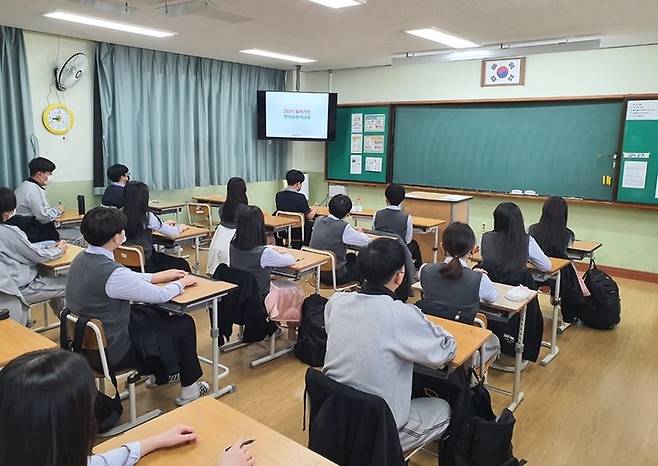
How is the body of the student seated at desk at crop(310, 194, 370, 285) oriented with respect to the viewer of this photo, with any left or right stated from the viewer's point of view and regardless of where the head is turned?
facing away from the viewer and to the right of the viewer

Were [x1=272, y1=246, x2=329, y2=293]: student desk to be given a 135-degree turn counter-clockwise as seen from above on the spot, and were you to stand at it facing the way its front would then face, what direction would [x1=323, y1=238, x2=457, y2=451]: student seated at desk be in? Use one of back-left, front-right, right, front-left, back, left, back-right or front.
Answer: right

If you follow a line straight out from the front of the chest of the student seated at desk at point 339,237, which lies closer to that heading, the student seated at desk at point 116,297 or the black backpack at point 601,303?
the black backpack

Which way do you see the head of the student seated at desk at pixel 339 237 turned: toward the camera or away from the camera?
away from the camera

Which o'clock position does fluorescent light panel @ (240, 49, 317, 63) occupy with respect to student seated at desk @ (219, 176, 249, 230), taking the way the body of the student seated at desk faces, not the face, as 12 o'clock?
The fluorescent light panel is roughly at 11 o'clock from the student seated at desk.

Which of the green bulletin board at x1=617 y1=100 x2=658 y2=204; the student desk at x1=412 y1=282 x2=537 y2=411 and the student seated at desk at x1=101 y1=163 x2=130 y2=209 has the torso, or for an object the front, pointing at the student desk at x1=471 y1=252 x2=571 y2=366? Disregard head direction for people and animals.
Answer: the green bulletin board

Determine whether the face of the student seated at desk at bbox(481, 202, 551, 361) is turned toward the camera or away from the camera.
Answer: away from the camera

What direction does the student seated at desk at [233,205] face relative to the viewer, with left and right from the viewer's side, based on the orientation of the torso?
facing away from the viewer and to the right of the viewer

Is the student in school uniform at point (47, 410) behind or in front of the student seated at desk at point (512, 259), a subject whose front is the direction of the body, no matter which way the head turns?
behind

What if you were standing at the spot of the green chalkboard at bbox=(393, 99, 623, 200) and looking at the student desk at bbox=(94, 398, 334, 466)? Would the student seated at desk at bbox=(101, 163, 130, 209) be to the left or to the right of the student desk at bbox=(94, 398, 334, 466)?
right

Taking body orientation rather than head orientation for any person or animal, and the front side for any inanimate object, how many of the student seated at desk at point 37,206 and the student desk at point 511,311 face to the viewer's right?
1

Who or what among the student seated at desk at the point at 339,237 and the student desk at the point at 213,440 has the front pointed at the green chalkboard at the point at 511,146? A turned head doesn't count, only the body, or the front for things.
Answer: the student seated at desk

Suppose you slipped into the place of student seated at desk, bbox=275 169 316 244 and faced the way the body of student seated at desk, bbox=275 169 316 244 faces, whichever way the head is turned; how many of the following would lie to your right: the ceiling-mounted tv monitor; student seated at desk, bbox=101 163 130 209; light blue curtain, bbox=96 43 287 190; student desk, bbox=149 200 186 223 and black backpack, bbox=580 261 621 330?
1

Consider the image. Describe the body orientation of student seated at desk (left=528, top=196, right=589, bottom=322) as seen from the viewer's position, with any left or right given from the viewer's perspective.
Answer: facing away from the viewer and to the right of the viewer
